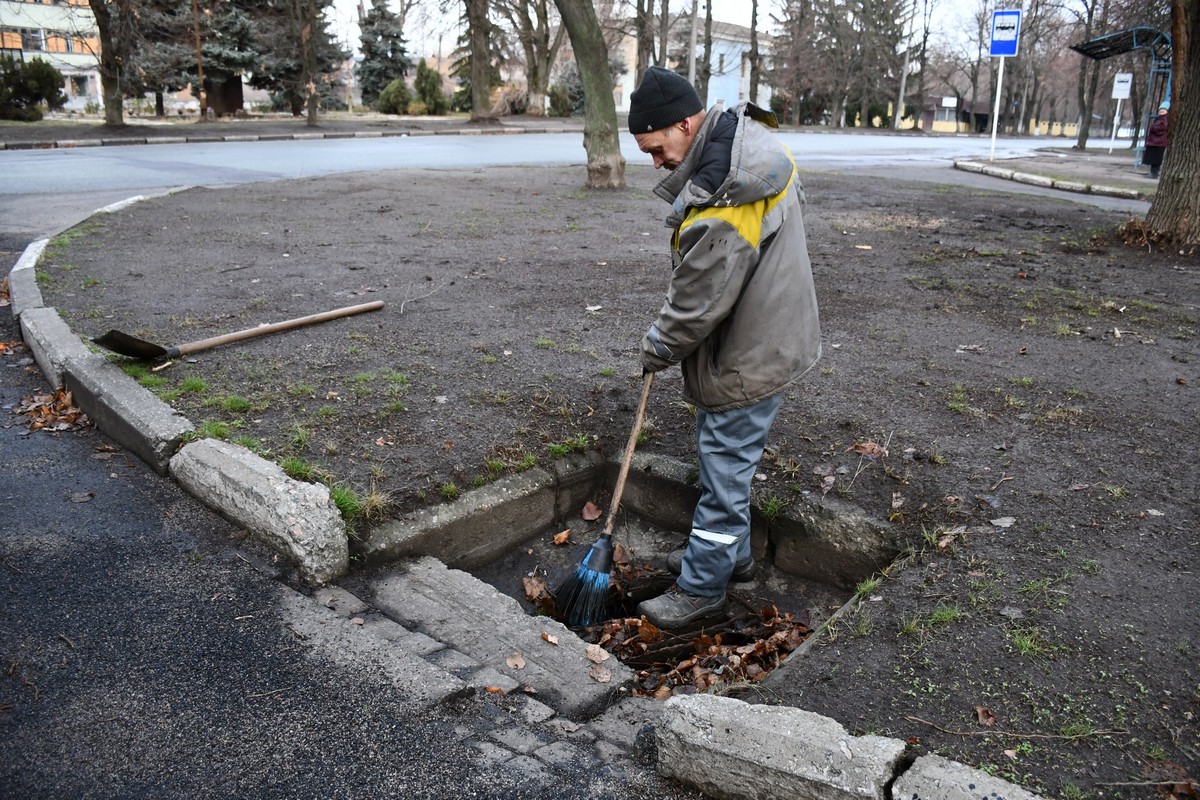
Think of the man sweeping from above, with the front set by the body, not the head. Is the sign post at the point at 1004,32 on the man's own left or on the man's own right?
on the man's own right

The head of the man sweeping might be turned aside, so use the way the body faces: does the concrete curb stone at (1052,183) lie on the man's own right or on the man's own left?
on the man's own right

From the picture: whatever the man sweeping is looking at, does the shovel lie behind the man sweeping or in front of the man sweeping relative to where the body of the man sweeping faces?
in front

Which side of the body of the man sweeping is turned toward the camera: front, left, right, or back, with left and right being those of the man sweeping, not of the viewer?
left

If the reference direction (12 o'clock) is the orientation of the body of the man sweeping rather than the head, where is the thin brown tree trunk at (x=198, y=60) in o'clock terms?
The thin brown tree trunk is roughly at 2 o'clock from the man sweeping.

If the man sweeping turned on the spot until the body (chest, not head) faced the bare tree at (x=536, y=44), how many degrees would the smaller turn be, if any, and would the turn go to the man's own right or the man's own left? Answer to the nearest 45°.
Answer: approximately 90° to the man's own right

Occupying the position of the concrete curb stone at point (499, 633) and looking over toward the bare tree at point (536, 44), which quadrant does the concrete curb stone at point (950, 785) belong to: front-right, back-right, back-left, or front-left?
back-right

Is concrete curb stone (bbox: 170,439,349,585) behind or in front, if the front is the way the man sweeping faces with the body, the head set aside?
in front

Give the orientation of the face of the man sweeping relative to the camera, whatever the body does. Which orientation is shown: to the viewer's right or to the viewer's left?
to the viewer's left
